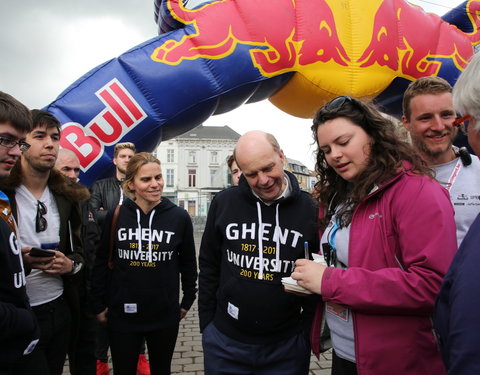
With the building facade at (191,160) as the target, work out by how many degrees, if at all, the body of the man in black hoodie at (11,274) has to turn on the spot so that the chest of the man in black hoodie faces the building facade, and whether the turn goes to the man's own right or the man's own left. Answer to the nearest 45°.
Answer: approximately 90° to the man's own left

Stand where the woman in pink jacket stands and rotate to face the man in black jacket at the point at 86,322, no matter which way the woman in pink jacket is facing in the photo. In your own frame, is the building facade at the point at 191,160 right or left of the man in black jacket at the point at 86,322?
right

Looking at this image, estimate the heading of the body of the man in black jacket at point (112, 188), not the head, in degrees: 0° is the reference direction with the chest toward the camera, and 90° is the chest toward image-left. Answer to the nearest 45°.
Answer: approximately 315°

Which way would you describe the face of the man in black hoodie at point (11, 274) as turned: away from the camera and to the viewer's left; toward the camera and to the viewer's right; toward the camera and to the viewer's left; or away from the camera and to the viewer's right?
toward the camera and to the viewer's right

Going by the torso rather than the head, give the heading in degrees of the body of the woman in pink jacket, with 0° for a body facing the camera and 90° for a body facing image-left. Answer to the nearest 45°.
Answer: approximately 45°

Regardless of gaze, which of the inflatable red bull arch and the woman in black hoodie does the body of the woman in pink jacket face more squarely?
the woman in black hoodie

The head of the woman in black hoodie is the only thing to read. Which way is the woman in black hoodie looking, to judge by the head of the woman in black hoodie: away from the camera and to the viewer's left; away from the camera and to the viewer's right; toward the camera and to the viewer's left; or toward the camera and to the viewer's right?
toward the camera and to the viewer's right

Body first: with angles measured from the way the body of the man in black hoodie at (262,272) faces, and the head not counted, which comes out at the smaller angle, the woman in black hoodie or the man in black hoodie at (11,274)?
the man in black hoodie at (11,274)

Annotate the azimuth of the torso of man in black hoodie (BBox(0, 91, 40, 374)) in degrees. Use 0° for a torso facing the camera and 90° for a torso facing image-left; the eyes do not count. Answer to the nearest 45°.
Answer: approximately 315°
